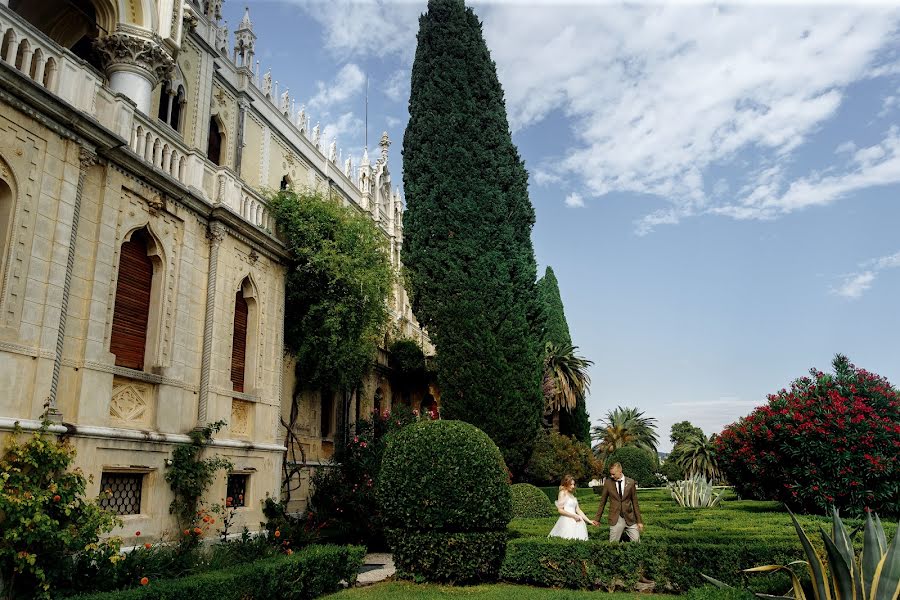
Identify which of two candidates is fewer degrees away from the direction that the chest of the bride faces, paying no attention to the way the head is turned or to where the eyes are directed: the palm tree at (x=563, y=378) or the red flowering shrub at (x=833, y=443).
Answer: the red flowering shrub

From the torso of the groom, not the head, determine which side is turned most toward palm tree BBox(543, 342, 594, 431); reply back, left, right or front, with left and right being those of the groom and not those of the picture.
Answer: back

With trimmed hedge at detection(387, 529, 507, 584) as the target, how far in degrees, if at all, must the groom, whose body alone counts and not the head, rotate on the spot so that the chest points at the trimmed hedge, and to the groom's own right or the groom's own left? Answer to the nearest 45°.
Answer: approximately 45° to the groom's own right

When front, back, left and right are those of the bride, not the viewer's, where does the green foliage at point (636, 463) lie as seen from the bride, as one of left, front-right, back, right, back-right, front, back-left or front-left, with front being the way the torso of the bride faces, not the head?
back-left

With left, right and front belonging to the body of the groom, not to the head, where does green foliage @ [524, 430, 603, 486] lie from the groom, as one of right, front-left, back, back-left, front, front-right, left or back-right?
back

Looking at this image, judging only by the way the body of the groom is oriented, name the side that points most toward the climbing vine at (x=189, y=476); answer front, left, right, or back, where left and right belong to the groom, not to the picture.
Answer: right

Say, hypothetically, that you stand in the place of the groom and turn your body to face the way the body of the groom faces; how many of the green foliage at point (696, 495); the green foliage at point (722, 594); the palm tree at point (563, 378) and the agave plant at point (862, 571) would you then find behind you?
2

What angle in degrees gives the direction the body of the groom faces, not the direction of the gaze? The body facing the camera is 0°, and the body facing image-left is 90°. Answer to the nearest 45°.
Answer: approximately 0°

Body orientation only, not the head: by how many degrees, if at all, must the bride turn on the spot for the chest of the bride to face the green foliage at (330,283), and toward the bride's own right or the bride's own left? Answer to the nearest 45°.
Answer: approximately 135° to the bride's own right

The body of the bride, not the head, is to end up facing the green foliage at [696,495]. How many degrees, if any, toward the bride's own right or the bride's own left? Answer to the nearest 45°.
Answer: approximately 135° to the bride's own left

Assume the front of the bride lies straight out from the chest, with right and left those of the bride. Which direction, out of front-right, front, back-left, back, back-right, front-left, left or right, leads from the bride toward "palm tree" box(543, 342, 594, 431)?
back-left

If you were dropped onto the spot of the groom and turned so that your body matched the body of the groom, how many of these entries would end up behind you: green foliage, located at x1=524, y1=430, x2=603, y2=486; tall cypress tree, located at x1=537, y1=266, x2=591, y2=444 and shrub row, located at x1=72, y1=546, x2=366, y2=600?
2

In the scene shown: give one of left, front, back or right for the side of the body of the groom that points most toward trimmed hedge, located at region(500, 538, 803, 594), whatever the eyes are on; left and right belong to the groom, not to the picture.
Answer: front

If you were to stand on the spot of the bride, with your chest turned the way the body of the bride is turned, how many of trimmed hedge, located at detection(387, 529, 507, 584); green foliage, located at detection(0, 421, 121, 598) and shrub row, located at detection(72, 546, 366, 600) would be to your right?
3

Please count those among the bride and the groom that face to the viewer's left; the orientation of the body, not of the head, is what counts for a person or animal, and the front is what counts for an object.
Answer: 0
